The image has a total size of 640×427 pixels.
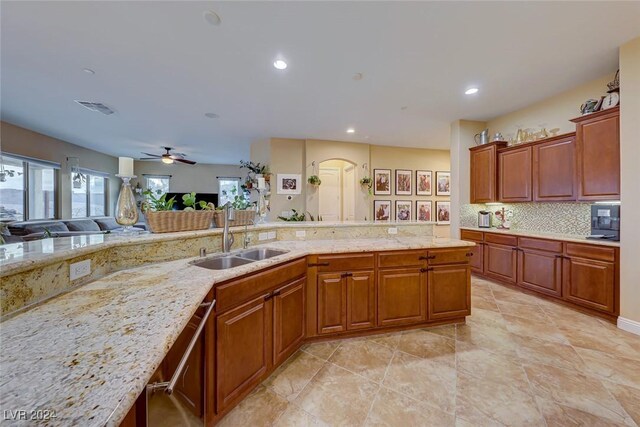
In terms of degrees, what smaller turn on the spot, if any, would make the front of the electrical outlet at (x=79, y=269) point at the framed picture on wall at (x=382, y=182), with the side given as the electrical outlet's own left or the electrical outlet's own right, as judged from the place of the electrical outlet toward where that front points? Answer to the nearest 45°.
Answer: approximately 45° to the electrical outlet's own left

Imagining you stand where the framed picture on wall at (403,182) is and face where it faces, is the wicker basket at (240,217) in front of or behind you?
in front

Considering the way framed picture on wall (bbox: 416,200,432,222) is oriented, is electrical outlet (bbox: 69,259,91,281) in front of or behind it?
in front

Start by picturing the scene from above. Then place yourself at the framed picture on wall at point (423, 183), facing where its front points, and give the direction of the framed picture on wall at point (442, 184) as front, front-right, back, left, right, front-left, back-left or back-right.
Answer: back-left

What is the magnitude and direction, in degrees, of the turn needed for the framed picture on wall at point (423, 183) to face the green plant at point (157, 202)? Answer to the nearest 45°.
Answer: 0° — it already faces it

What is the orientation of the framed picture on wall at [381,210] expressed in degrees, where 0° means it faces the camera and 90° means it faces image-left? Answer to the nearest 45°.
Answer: approximately 0°

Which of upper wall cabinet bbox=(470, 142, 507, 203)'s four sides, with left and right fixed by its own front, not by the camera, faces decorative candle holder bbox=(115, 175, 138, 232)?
front
